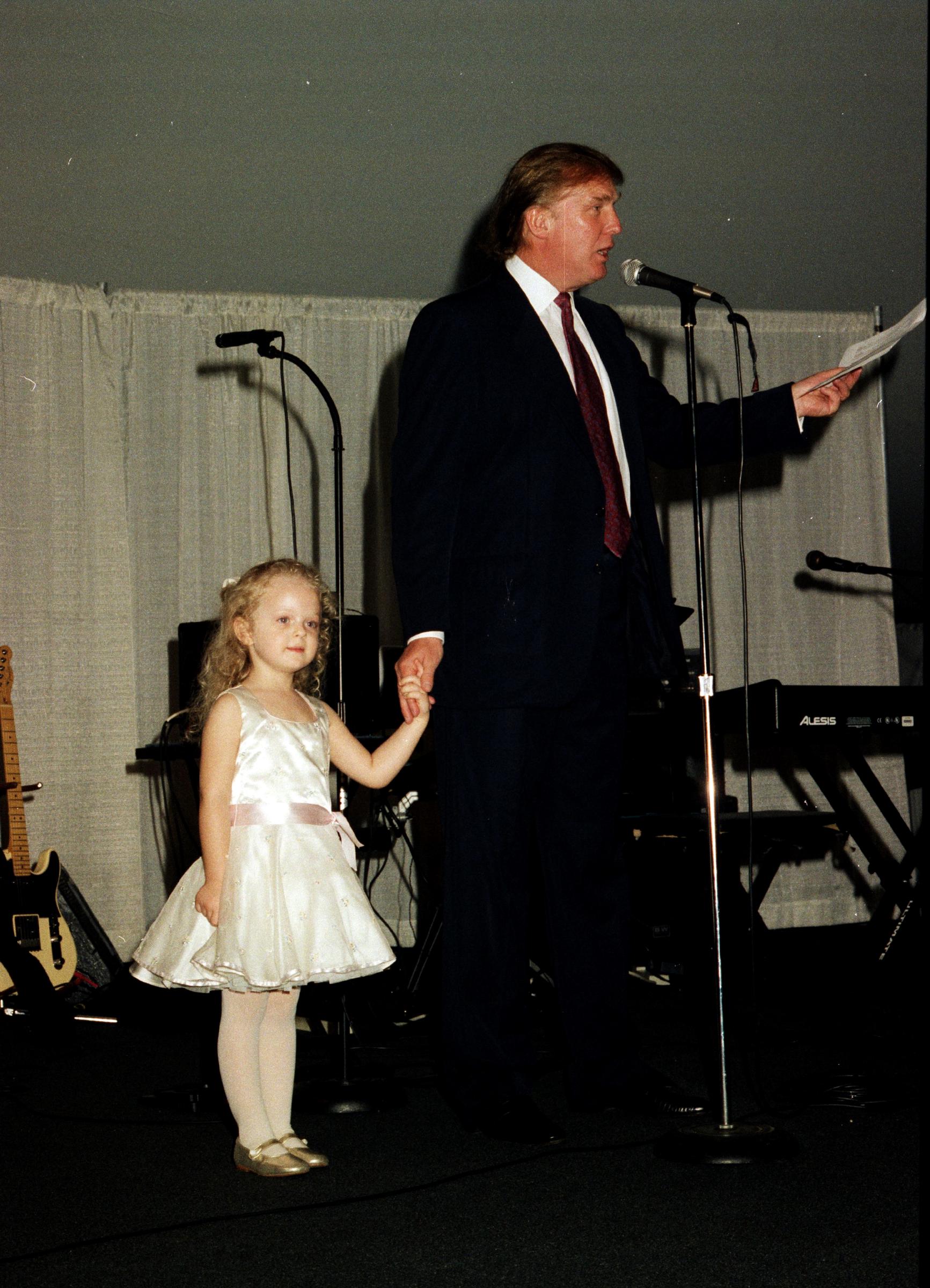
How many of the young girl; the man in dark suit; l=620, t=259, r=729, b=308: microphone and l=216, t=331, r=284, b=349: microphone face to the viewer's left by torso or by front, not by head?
2

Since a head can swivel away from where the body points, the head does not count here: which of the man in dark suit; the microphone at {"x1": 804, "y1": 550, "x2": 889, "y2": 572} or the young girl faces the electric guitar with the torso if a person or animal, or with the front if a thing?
the microphone

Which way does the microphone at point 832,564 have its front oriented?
to the viewer's left

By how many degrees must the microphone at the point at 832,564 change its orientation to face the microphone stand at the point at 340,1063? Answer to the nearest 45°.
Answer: approximately 45° to its left

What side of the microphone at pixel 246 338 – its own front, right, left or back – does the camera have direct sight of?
left

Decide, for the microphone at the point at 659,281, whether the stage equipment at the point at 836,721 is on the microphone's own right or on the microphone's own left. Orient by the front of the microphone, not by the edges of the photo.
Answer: on the microphone's own right

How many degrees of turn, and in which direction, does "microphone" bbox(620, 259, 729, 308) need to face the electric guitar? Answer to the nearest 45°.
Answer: approximately 45° to its right

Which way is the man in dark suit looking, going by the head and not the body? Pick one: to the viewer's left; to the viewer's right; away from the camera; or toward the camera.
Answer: to the viewer's right

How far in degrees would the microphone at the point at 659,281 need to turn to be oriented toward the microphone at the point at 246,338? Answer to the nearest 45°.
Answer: approximately 45° to its right

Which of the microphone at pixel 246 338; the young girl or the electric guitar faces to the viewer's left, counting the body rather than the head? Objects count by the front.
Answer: the microphone

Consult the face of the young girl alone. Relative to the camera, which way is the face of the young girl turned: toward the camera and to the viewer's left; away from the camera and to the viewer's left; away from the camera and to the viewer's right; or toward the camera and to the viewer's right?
toward the camera and to the viewer's right
